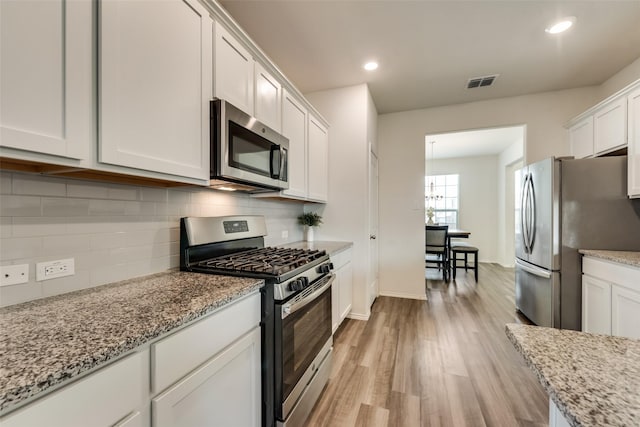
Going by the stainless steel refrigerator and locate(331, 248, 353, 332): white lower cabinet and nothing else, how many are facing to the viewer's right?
1

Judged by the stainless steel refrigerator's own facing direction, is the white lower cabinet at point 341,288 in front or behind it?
in front

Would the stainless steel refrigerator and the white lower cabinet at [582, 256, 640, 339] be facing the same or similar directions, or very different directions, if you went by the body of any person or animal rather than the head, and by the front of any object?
same or similar directions

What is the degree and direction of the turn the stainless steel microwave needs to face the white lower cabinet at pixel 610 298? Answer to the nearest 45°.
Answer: approximately 45° to its left

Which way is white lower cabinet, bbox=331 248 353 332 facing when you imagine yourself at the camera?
facing to the right of the viewer

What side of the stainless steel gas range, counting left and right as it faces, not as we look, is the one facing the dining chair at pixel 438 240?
left

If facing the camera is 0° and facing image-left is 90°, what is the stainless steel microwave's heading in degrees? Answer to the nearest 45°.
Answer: approximately 315°

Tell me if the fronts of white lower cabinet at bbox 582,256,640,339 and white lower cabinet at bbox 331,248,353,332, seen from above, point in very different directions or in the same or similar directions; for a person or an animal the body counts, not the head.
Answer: very different directions

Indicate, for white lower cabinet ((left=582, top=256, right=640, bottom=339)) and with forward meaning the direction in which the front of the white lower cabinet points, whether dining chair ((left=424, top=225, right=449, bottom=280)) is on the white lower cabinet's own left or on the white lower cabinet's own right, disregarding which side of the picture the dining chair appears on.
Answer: on the white lower cabinet's own right

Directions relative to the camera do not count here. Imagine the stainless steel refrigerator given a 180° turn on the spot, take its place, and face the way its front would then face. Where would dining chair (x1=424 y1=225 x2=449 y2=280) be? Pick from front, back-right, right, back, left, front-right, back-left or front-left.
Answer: left

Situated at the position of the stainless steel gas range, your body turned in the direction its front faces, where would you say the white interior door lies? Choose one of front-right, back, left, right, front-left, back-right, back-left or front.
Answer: left

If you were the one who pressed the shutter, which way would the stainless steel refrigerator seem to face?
facing the viewer and to the left of the viewer
